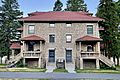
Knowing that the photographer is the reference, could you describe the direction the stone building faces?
facing the viewer

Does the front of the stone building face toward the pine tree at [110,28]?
no
